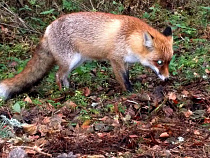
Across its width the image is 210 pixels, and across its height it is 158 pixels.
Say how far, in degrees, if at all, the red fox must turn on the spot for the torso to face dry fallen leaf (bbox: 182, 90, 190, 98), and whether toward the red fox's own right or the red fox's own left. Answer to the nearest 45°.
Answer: approximately 45° to the red fox's own right

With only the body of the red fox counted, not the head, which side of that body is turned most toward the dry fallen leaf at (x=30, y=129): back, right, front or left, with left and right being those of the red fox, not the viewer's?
right

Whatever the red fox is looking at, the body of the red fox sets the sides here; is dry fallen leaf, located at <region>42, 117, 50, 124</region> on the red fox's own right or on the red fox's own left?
on the red fox's own right

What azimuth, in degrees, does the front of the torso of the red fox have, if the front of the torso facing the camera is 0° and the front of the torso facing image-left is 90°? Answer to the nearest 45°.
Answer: approximately 270°

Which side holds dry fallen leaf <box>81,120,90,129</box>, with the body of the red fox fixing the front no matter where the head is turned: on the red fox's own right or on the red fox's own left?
on the red fox's own right

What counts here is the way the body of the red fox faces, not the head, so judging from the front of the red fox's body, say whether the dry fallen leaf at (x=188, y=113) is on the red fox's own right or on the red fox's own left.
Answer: on the red fox's own right
